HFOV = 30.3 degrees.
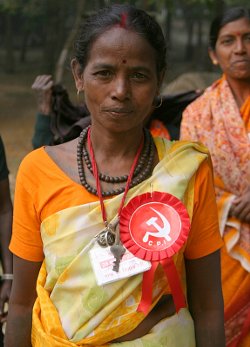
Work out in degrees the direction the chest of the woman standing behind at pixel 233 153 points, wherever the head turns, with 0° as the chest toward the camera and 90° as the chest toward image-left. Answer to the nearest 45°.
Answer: approximately 0°

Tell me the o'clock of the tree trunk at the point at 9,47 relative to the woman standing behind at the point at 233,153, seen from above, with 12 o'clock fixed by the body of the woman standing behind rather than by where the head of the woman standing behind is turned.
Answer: The tree trunk is roughly at 5 o'clock from the woman standing behind.

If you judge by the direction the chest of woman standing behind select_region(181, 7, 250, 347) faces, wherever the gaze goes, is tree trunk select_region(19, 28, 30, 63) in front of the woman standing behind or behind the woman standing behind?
behind
